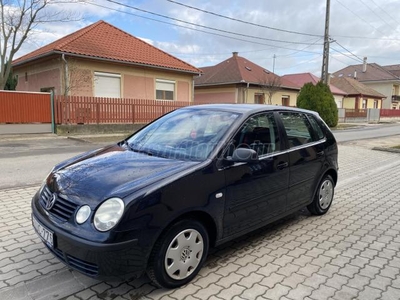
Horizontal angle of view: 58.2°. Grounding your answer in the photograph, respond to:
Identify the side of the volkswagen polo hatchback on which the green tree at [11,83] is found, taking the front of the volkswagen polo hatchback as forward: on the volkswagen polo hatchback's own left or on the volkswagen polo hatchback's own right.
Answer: on the volkswagen polo hatchback's own right

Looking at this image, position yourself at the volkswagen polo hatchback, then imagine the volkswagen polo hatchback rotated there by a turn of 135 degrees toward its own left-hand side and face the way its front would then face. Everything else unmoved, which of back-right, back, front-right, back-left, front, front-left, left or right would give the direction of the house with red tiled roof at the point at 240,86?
left

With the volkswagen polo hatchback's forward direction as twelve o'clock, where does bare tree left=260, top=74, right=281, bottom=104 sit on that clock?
The bare tree is roughly at 5 o'clock from the volkswagen polo hatchback.

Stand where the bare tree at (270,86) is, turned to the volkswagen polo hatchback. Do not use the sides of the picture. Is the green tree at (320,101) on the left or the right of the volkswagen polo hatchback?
left

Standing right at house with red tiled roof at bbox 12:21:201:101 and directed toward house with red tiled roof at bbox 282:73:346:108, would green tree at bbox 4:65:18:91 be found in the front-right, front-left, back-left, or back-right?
back-left

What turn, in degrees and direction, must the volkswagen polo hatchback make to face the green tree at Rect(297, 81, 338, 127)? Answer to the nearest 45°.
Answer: approximately 180°

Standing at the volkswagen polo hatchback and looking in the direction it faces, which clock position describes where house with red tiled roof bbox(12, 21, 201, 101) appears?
The house with red tiled roof is roughly at 4 o'clock from the volkswagen polo hatchback.

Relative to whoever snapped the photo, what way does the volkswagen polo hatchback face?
facing the viewer and to the left of the viewer

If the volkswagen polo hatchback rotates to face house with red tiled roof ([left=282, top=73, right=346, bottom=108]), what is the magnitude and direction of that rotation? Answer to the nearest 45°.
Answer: approximately 180°
